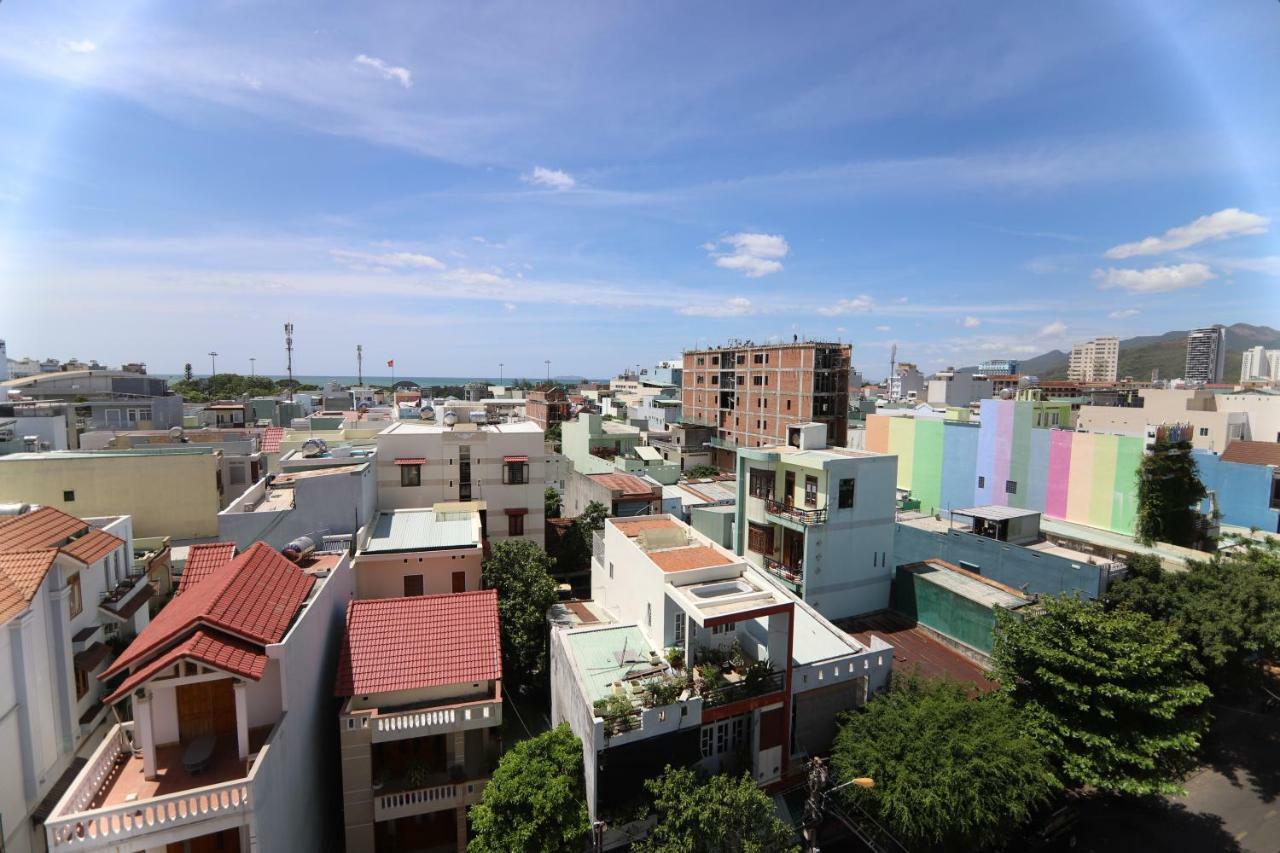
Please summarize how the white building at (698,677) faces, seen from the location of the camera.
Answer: facing the viewer and to the right of the viewer

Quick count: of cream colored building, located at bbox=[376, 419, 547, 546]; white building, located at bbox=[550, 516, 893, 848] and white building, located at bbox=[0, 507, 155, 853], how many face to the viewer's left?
0

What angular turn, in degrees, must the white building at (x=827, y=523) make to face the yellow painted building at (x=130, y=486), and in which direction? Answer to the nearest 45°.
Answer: approximately 45° to its right

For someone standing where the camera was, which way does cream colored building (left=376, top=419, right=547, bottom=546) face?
facing the viewer

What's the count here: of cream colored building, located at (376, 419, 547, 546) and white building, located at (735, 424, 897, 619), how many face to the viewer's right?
0

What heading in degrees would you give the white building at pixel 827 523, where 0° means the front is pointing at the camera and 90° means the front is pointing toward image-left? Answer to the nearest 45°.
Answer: approximately 45°

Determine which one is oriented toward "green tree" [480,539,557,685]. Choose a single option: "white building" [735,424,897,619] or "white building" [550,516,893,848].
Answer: "white building" [735,424,897,619]

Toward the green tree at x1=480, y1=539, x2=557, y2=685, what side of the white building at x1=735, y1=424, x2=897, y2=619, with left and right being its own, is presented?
front

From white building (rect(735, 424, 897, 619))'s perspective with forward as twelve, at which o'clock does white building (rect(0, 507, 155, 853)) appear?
white building (rect(0, 507, 155, 853)) is roughly at 12 o'clock from white building (rect(735, 424, 897, 619)).

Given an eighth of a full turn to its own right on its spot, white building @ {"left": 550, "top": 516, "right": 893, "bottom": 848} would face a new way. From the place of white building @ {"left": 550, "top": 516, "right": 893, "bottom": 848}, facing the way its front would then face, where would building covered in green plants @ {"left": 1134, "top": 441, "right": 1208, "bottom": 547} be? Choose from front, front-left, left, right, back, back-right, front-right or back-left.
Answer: back-left

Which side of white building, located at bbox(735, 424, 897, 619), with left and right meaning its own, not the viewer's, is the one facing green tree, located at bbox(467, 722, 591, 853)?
front
